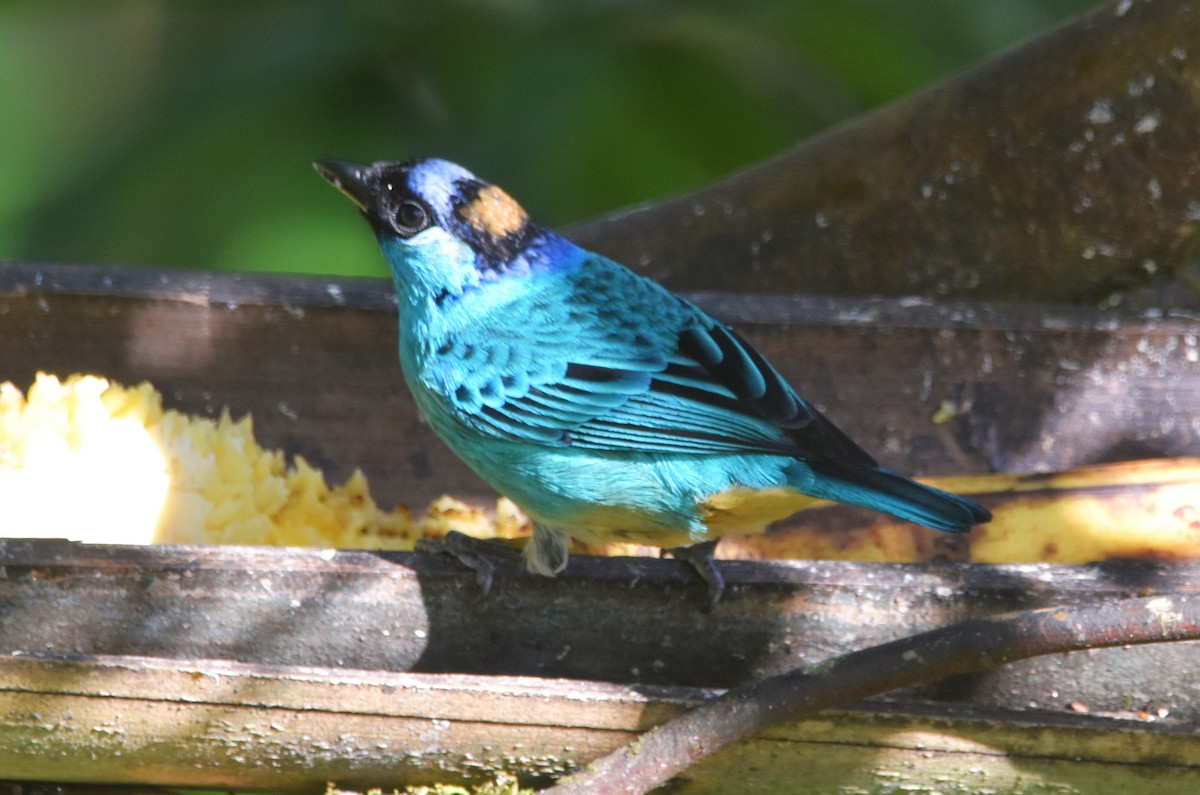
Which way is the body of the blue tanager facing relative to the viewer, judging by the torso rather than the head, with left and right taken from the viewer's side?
facing to the left of the viewer
